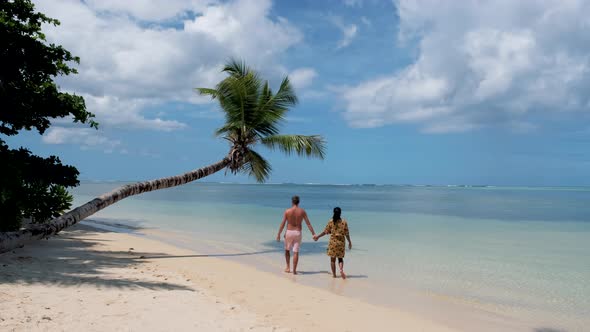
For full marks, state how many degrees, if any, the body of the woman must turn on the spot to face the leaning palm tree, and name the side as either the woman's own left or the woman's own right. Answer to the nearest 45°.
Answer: approximately 45° to the woman's own left

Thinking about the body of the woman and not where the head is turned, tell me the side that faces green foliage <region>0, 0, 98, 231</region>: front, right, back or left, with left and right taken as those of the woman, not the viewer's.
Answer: left

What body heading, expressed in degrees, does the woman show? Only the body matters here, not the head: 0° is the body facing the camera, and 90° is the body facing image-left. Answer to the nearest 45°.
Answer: approximately 180°

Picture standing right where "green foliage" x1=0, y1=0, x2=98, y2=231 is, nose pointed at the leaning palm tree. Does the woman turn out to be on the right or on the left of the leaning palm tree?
right

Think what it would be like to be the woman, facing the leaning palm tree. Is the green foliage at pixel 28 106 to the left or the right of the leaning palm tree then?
left

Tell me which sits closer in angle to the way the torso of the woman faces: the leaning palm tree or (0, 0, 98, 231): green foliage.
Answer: the leaning palm tree
